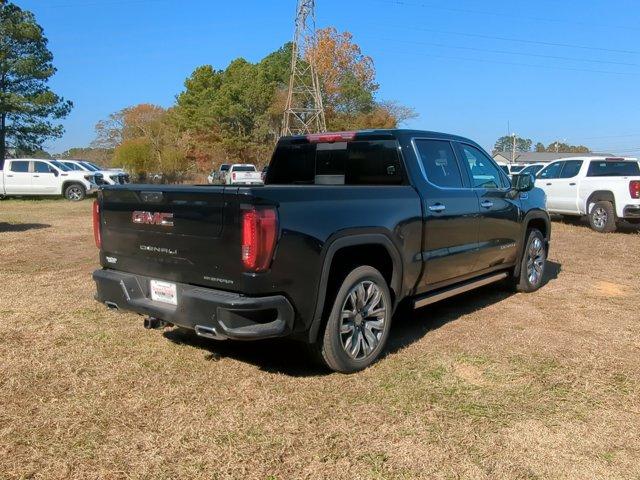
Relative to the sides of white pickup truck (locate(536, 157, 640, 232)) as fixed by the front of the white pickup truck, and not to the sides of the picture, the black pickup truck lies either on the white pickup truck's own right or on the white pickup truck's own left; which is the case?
on the white pickup truck's own left

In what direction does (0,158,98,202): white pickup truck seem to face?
to the viewer's right

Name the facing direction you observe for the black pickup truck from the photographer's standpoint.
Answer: facing away from the viewer and to the right of the viewer

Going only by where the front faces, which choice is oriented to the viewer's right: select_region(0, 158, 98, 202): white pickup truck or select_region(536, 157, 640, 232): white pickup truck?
select_region(0, 158, 98, 202): white pickup truck

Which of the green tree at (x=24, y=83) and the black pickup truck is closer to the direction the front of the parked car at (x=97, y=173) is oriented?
the black pickup truck

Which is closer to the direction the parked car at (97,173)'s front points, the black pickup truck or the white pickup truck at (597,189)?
the white pickup truck

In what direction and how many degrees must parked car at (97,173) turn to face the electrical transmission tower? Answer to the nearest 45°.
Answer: approximately 90° to its left

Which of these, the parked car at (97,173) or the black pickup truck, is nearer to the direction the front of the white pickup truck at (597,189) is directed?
the parked car

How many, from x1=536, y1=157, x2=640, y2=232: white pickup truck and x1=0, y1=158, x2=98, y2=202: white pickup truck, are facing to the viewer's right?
1
